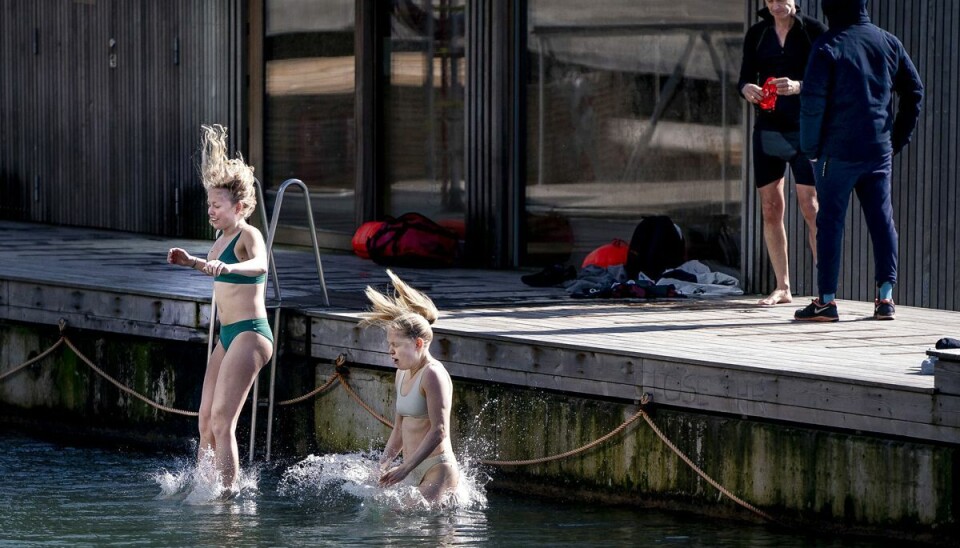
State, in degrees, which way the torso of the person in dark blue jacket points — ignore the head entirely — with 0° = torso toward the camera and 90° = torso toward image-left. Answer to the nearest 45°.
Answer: approximately 135°

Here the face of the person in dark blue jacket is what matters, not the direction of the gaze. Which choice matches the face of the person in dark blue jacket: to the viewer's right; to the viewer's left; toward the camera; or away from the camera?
away from the camera

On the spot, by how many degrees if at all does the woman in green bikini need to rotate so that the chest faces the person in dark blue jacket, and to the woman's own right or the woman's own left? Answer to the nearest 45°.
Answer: approximately 135° to the woman's own left

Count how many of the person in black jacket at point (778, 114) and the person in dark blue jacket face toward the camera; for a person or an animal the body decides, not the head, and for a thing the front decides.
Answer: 1

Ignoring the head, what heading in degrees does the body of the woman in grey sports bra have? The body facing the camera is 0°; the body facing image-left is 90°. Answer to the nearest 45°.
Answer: approximately 45°

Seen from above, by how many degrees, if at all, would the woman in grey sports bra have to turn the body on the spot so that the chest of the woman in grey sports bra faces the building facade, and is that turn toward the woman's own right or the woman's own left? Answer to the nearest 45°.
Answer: approximately 135° to the woman's own right

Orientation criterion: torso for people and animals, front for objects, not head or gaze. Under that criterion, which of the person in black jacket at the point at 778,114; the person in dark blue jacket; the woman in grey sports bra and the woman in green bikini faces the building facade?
the person in dark blue jacket
